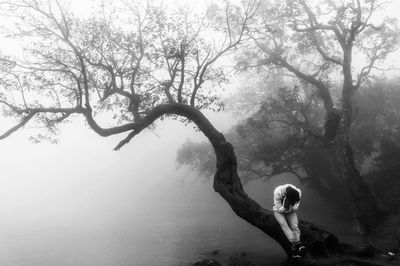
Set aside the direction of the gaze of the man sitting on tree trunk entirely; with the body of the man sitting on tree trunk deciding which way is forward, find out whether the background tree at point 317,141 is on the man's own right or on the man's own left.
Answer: on the man's own left

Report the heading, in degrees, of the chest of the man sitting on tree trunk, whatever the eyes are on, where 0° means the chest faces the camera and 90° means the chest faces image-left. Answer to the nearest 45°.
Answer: approximately 315°
